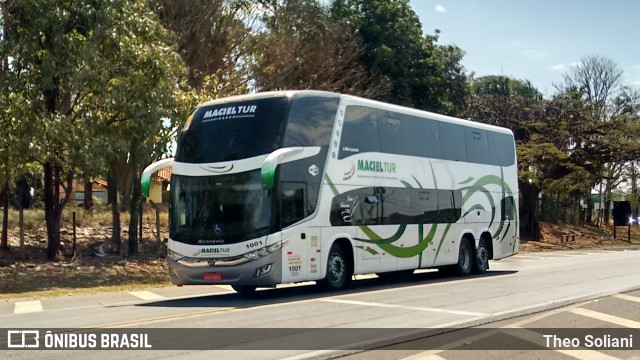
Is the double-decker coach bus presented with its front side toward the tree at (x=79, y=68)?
no

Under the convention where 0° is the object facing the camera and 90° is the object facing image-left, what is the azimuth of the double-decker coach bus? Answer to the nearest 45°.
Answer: approximately 45°

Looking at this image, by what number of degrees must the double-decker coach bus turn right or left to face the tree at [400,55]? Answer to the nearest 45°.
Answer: approximately 135° to its right

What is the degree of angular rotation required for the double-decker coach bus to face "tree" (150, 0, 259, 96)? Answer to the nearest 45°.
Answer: approximately 135° to its right

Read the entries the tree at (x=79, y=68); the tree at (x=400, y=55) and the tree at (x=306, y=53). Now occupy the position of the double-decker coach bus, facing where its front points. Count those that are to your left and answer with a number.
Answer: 0

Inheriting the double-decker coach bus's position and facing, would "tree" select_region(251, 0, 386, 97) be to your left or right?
on your right
